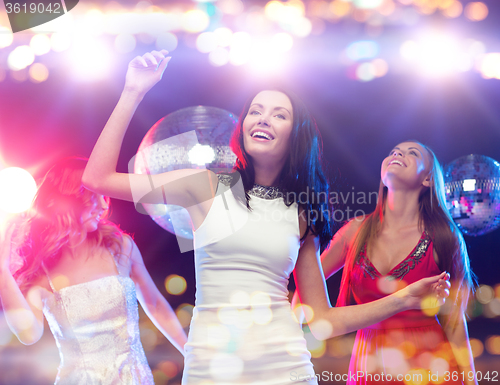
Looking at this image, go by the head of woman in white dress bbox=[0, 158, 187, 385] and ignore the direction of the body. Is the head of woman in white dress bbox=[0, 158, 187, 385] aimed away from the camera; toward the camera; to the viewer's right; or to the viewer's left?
to the viewer's right

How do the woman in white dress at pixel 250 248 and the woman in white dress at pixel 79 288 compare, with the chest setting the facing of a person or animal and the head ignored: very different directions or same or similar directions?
same or similar directions

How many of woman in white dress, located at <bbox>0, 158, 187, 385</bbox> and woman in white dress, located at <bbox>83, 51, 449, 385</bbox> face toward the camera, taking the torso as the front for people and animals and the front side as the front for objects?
2

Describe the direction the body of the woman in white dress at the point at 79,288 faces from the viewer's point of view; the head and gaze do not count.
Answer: toward the camera

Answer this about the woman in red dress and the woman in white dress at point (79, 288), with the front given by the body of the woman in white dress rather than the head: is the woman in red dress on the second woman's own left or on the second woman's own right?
on the second woman's own left

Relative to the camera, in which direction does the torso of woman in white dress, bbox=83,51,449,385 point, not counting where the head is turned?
toward the camera
